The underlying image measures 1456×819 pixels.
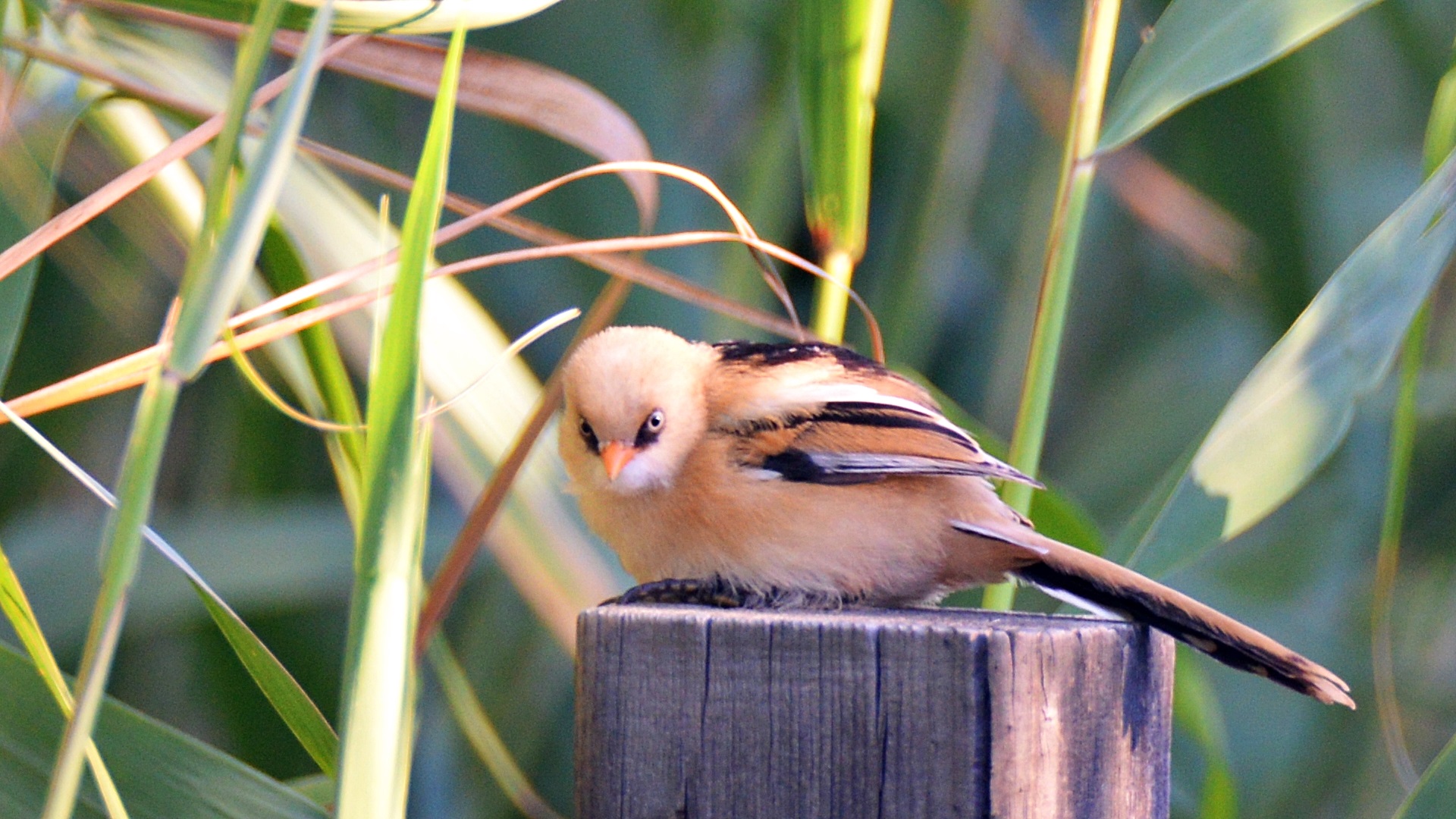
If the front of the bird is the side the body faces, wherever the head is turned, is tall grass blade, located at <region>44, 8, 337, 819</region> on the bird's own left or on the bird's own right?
on the bird's own right

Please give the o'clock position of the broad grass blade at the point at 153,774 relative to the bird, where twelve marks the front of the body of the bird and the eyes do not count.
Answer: The broad grass blade is roughly at 11 o'clock from the bird.

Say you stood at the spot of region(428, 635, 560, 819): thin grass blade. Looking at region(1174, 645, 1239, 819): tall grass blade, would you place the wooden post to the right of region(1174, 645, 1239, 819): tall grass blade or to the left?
right

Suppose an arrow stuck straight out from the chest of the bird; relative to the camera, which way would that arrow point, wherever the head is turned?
to the viewer's left
